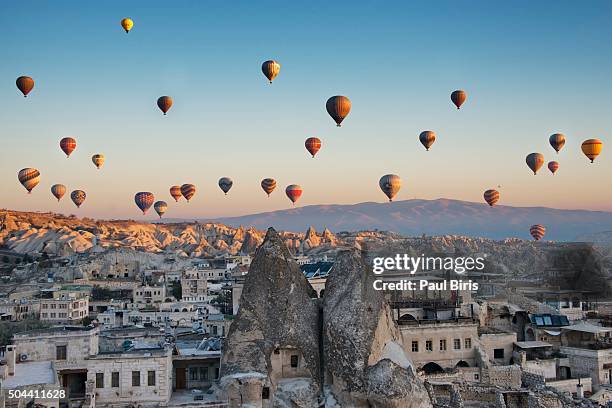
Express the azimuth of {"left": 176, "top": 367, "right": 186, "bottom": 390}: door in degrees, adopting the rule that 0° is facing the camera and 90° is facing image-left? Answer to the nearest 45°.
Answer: approximately 0°
